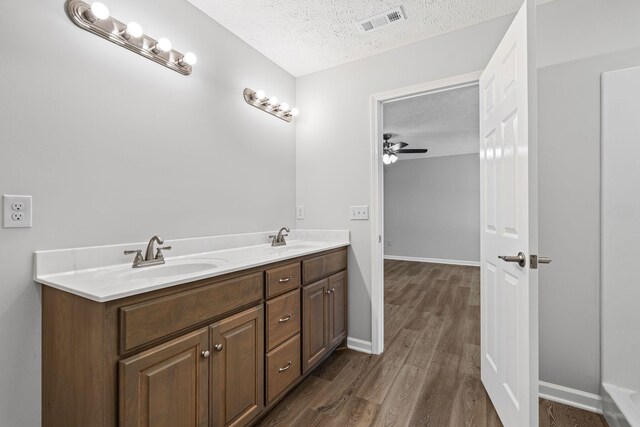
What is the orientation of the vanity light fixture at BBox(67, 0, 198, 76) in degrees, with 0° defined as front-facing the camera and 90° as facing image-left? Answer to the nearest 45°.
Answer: approximately 315°

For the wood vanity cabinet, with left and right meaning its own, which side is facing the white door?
front

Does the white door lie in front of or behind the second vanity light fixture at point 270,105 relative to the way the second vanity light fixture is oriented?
in front

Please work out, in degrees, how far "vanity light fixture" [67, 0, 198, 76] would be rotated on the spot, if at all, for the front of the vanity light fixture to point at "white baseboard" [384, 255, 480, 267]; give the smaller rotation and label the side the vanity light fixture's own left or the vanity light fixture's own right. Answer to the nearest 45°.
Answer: approximately 45° to the vanity light fixture's own left

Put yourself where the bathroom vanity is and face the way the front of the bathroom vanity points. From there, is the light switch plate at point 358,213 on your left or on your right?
on your left

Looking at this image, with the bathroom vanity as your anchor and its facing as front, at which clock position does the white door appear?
The white door is roughly at 11 o'clock from the bathroom vanity.

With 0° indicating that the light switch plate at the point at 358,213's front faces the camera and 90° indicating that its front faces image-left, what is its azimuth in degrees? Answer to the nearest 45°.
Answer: approximately 0°

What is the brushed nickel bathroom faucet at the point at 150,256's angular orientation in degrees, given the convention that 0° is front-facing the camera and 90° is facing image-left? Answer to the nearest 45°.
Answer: approximately 315°

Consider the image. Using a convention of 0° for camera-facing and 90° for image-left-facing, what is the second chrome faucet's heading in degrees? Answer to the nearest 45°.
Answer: approximately 315°
